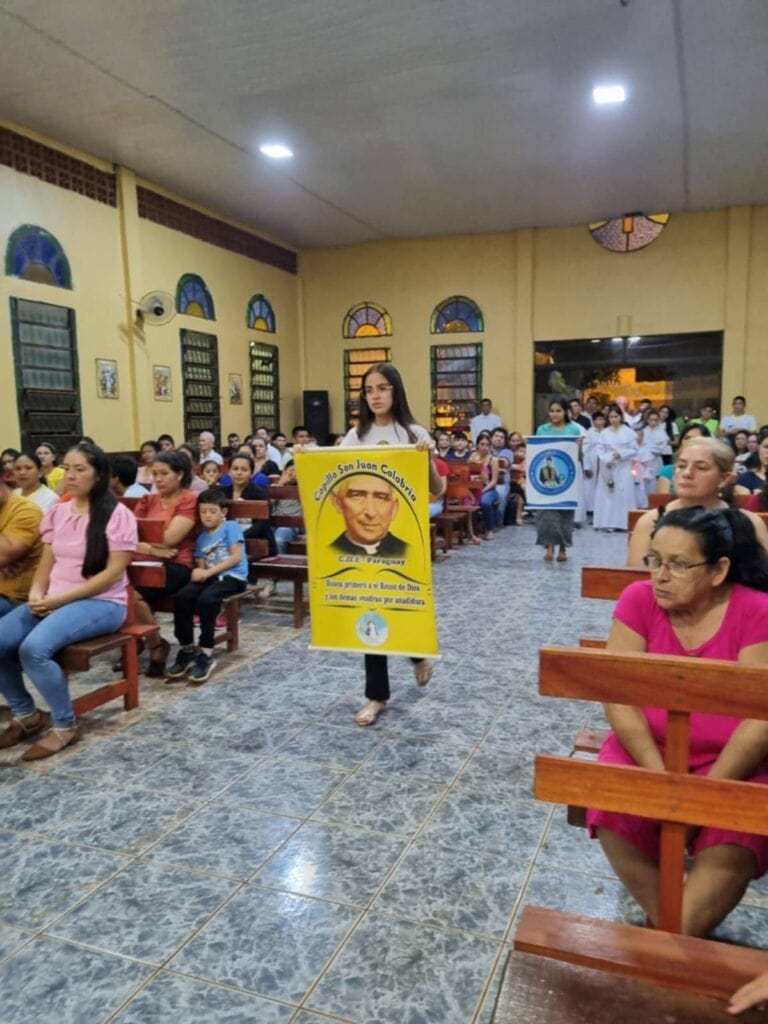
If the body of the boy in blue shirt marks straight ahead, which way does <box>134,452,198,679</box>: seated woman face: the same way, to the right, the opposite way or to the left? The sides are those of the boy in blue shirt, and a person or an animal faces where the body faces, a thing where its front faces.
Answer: the same way

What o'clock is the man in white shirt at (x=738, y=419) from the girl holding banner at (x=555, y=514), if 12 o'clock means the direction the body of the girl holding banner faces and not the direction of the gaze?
The man in white shirt is roughly at 7 o'clock from the girl holding banner.

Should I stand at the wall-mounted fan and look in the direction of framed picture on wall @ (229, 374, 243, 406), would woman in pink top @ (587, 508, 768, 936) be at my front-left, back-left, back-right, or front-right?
back-right

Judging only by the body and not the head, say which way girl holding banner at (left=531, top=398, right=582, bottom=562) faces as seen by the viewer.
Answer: toward the camera

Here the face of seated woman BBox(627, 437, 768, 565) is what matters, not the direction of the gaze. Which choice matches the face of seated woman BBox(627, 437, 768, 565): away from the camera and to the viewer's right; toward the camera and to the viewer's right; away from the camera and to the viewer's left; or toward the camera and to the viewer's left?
toward the camera and to the viewer's left

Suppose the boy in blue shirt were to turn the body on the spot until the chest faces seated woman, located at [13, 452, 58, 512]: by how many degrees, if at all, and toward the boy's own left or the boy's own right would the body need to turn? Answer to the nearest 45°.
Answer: approximately 90° to the boy's own right

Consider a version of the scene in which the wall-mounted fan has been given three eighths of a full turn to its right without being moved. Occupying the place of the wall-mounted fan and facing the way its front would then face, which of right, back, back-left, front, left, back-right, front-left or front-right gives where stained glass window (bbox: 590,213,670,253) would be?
back

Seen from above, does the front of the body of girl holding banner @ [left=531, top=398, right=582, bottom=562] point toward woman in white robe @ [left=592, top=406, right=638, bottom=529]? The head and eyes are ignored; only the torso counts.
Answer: no

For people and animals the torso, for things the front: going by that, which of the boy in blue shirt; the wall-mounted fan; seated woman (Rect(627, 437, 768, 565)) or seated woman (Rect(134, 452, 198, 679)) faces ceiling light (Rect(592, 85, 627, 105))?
the wall-mounted fan

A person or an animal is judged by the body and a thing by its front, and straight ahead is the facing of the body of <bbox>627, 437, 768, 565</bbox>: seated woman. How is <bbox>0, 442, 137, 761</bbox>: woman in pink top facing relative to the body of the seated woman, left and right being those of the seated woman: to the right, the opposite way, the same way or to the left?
the same way

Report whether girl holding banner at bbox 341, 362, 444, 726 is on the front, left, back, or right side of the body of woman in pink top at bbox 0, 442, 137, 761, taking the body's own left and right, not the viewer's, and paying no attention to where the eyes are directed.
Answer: left

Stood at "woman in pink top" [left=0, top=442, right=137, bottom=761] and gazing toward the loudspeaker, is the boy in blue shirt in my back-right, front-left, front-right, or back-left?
front-right

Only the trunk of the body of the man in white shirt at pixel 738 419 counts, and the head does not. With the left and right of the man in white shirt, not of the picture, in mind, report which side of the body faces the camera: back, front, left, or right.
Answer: front
